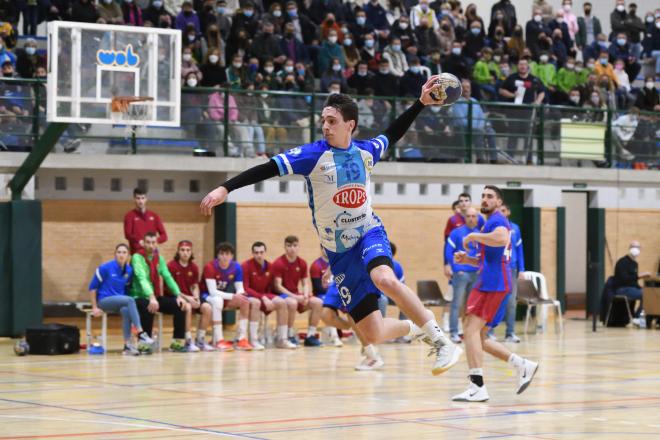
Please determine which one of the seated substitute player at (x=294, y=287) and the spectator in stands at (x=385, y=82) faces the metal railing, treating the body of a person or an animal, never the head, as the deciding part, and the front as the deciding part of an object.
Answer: the spectator in stands

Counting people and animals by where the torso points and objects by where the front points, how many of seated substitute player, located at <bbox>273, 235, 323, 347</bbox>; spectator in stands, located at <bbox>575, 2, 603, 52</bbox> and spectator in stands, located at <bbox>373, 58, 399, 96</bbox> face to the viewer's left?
0

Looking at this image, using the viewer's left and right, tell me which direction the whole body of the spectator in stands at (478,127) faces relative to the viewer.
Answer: facing the viewer

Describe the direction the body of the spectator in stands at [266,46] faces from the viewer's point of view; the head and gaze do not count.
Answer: toward the camera

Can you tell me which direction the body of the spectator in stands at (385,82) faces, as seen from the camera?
toward the camera

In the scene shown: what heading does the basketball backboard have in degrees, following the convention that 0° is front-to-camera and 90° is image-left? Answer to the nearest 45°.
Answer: approximately 315°

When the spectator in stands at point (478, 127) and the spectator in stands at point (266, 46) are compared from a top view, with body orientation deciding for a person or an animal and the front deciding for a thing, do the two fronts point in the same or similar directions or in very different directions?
same or similar directions

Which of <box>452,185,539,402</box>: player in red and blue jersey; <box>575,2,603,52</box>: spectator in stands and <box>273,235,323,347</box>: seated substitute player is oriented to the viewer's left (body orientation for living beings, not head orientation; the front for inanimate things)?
the player in red and blue jersey

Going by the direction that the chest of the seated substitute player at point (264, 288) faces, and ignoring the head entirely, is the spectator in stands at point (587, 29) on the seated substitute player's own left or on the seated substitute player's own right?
on the seated substitute player's own left

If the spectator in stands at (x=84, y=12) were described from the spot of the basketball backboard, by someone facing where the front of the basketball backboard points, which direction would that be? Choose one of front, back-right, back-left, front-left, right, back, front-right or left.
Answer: back-left

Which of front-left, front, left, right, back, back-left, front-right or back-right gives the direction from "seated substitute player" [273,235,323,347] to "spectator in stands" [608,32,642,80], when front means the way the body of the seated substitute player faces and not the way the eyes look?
left

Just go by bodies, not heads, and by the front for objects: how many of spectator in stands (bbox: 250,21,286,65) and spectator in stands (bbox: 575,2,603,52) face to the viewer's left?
0
